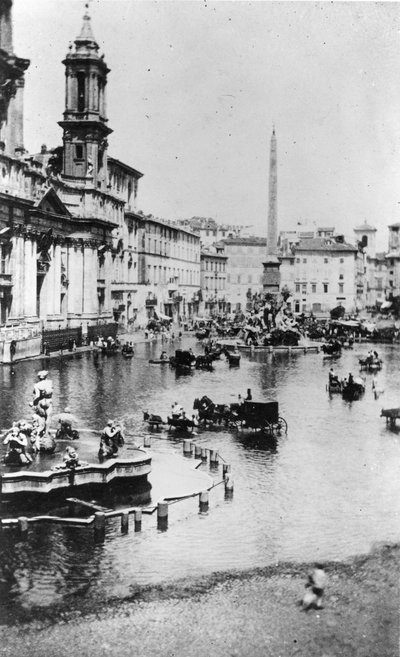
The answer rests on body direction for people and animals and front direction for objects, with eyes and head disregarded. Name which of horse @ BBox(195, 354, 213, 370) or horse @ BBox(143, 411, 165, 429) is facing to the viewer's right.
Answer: horse @ BBox(195, 354, 213, 370)

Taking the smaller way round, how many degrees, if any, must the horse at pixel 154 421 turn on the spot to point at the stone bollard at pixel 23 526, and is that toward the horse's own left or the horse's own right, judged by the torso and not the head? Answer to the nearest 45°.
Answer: approximately 90° to the horse's own left

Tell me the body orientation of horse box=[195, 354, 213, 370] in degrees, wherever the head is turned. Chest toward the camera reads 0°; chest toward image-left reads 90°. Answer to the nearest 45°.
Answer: approximately 270°

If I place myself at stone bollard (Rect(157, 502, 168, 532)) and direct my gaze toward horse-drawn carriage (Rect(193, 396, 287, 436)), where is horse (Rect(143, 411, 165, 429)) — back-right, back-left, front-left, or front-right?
front-left

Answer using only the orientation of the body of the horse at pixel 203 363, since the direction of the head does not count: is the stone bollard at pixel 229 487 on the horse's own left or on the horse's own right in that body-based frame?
on the horse's own right

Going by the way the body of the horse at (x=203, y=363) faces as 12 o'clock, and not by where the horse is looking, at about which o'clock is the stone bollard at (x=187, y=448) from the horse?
The stone bollard is roughly at 3 o'clock from the horse.

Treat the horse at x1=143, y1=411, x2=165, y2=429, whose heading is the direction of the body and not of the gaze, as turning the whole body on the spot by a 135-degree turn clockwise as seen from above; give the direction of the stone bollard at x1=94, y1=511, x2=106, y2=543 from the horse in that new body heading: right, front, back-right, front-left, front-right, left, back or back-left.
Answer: back-right

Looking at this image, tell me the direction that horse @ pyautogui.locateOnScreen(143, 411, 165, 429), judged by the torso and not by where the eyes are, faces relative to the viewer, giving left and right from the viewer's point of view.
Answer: facing to the left of the viewer

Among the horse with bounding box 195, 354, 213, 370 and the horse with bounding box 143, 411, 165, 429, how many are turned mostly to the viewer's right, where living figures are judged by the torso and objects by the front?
1

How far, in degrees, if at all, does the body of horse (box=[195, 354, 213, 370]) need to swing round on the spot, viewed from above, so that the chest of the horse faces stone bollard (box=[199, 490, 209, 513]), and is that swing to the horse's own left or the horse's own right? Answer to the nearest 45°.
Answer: approximately 90° to the horse's own right

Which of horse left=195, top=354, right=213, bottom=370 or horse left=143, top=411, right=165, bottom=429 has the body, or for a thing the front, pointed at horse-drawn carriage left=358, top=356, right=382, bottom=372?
horse left=195, top=354, right=213, bottom=370
